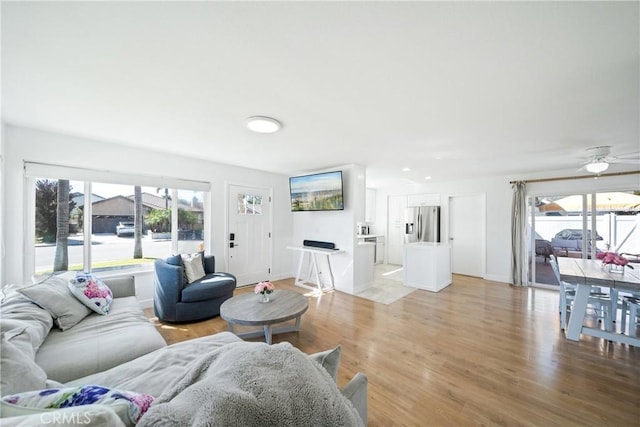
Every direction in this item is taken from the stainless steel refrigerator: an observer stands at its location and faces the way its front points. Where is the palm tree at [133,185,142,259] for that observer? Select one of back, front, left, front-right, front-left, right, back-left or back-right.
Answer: front-right

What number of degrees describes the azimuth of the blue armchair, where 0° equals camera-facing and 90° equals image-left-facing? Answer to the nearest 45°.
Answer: approximately 315°

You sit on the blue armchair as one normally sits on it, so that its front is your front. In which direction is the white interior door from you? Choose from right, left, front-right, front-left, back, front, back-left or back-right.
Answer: front-left

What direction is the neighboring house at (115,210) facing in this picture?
toward the camera

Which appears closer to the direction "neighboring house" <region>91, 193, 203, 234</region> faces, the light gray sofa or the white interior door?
the light gray sofa

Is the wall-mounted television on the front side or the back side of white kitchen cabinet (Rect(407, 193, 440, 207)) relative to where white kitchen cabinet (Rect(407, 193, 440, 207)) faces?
on the front side

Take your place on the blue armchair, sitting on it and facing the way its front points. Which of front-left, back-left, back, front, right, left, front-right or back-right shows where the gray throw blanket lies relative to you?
front-right

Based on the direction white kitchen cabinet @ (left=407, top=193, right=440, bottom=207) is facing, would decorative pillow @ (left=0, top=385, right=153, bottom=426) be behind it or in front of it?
in front

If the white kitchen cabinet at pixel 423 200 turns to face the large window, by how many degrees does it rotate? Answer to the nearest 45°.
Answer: approximately 45° to its right

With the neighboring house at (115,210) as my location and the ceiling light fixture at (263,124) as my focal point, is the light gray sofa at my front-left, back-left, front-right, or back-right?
front-right

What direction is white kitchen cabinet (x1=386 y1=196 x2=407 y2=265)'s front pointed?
toward the camera

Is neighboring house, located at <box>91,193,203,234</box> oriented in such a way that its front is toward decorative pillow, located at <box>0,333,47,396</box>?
yes

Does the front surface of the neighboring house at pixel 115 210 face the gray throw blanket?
yes

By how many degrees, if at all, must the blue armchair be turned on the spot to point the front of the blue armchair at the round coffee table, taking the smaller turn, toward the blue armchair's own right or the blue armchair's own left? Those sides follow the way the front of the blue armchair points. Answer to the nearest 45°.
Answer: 0° — it already faces it
